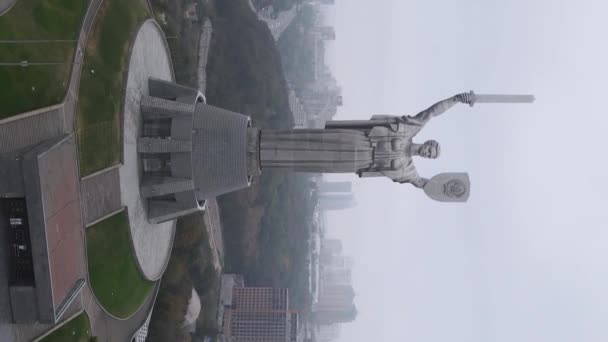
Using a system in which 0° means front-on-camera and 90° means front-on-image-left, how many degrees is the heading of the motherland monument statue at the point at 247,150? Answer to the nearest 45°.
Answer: approximately 0°
